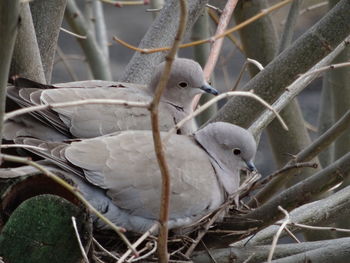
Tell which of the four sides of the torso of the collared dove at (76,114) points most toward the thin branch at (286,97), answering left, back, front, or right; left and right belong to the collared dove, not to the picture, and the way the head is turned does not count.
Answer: front

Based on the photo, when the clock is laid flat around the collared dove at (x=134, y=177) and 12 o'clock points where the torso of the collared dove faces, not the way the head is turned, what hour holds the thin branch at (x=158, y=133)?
The thin branch is roughly at 3 o'clock from the collared dove.

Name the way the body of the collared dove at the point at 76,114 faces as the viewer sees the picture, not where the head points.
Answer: to the viewer's right

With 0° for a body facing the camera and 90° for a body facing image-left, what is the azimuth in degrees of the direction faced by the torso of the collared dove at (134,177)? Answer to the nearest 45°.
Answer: approximately 270°

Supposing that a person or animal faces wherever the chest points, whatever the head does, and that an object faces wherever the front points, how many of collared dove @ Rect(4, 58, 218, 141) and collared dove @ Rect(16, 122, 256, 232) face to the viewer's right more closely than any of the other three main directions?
2

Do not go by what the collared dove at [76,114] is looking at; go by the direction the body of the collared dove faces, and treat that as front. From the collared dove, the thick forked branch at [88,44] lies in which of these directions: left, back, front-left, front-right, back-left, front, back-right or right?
left
